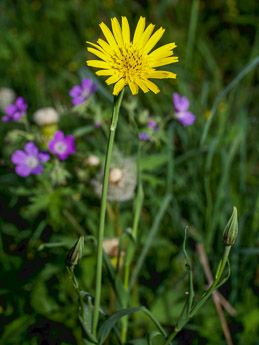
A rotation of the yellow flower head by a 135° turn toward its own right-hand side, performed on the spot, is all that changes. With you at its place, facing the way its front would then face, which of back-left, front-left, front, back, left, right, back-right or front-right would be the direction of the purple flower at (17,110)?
front

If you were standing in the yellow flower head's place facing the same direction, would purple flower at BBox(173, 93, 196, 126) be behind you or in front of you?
behind

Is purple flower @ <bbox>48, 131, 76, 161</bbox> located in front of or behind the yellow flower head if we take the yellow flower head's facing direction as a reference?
behind

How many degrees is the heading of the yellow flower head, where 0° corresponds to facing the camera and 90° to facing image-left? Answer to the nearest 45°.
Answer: approximately 0°

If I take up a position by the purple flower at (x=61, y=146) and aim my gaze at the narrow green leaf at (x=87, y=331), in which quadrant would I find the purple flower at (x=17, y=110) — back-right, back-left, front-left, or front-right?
back-right

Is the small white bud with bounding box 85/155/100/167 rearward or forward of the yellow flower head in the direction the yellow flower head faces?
rearward

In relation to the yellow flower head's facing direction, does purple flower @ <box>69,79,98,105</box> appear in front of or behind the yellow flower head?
behind
